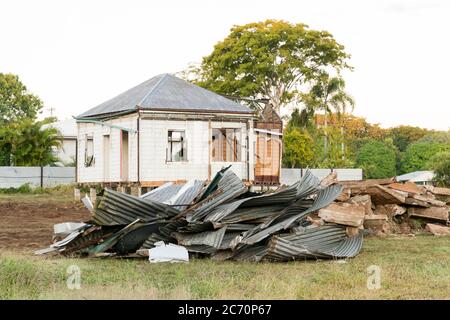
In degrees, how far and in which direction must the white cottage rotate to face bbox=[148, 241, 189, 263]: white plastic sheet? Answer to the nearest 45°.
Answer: approximately 45° to its left

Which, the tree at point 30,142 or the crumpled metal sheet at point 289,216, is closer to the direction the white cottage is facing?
the crumpled metal sheet

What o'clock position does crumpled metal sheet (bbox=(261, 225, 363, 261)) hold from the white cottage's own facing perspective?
The crumpled metal sheet is roughly at 10 o'clock from the white cottage.

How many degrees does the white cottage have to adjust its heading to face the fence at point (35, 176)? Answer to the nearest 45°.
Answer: approximately 90° to its right

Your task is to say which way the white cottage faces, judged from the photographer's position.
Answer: facing the viewer and to the left of the viewer

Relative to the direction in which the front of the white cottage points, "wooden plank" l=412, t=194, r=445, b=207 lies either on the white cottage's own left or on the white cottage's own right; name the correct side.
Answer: on the white cottage's own left

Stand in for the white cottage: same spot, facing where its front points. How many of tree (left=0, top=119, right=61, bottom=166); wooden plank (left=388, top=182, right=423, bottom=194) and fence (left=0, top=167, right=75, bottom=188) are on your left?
1

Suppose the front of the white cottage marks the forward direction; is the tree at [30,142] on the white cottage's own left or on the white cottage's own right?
on the white cottage's own right

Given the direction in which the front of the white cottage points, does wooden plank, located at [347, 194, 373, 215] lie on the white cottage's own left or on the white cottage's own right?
on the white cottage's own left

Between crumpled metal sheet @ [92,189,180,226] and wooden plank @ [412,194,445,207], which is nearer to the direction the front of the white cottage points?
the crumpled metal sheet

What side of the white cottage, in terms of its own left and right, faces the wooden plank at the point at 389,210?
left

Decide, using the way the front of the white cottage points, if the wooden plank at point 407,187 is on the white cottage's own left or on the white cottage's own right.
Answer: on the white cottage's own left
